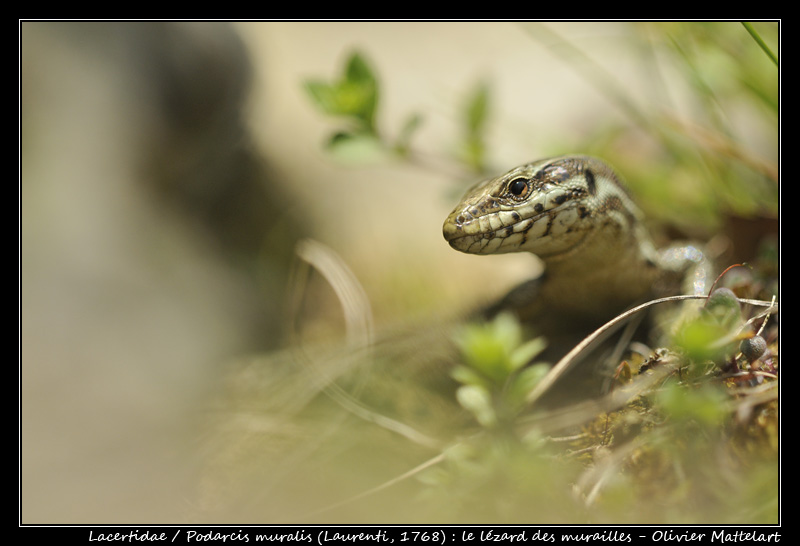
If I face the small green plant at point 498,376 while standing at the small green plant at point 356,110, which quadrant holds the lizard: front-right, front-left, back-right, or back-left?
front-left

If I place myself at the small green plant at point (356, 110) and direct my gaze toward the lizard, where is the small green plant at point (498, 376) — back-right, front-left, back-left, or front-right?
front-right
